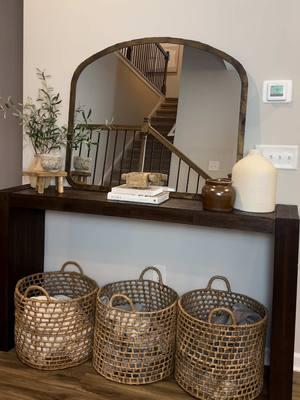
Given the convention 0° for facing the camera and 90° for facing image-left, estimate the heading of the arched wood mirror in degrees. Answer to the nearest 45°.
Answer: approximately 0°

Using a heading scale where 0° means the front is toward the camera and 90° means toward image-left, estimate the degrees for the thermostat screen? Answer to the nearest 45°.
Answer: approximately 0°

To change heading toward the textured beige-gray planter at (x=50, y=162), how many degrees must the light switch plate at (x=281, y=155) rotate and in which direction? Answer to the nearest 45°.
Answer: approximately 90° to its right
